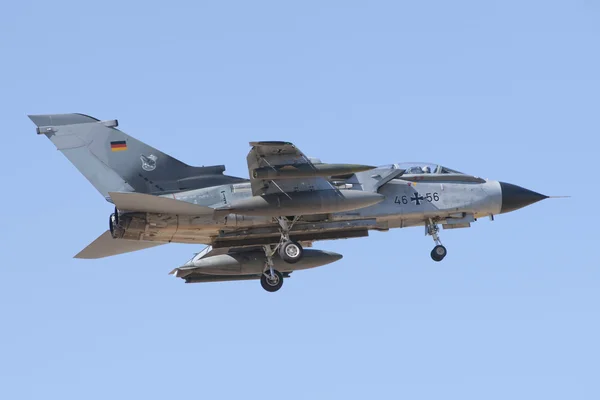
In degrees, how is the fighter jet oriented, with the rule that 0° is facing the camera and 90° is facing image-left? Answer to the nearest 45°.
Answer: approximately 270°
